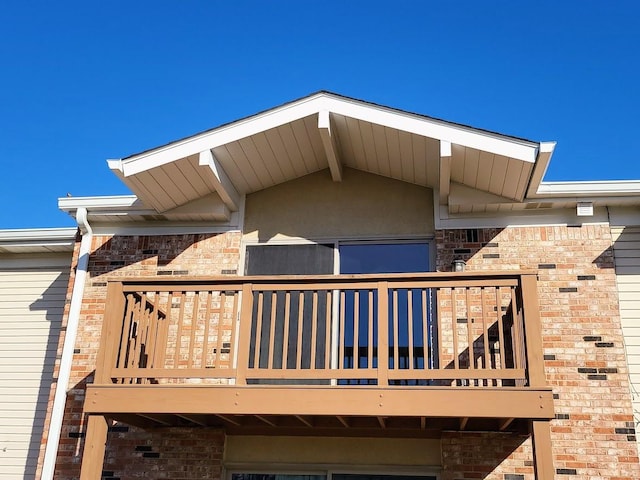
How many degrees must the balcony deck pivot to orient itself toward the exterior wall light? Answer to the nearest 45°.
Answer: approximately 135° to its left

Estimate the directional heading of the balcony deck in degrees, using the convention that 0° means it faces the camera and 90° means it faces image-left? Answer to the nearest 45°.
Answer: approximately 0°

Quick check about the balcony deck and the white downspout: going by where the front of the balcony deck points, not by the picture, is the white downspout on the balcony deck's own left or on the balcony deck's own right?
on the balcony deck's own right
